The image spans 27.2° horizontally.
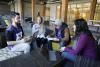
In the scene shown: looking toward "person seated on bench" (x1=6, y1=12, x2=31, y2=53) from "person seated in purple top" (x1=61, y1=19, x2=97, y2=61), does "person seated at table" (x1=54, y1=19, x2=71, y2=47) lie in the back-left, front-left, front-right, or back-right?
front-right

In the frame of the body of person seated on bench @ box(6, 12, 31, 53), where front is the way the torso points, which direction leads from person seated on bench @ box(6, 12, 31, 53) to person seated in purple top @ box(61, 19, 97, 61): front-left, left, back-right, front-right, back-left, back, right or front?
front

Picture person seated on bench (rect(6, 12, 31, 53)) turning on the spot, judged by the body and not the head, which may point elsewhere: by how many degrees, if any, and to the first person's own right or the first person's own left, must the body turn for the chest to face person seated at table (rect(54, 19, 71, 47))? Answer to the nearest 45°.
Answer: approximately 90° to the first person's own left

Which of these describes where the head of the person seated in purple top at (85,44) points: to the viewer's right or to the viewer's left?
to the viewer's left
